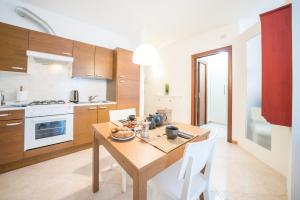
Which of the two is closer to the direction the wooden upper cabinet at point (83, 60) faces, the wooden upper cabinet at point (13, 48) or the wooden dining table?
the wooden dining table

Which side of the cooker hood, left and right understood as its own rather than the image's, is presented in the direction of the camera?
front

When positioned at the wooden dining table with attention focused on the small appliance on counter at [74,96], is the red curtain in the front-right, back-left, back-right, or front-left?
back-right

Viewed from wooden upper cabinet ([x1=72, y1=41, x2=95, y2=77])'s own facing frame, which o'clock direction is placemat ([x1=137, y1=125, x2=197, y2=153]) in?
The placemat is roughly at 1 o'clock from the wooden upper cabinet.

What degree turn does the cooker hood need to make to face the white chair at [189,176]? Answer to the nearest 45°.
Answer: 0° — it already faces it

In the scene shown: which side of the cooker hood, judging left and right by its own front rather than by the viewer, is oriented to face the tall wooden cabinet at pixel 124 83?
left

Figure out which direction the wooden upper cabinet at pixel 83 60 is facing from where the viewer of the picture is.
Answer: facing the viewer and to the right of the viewer

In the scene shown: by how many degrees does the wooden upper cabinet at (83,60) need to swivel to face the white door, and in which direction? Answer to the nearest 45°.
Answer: approximately 45° to its left

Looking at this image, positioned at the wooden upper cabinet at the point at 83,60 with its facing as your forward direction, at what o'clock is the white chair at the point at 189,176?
The white chair is roughly at 1 o'clock from the wooden upper cabinet.

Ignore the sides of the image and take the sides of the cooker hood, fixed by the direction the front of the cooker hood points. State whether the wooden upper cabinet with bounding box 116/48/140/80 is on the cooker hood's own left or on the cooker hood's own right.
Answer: on the cooker hood's own left
